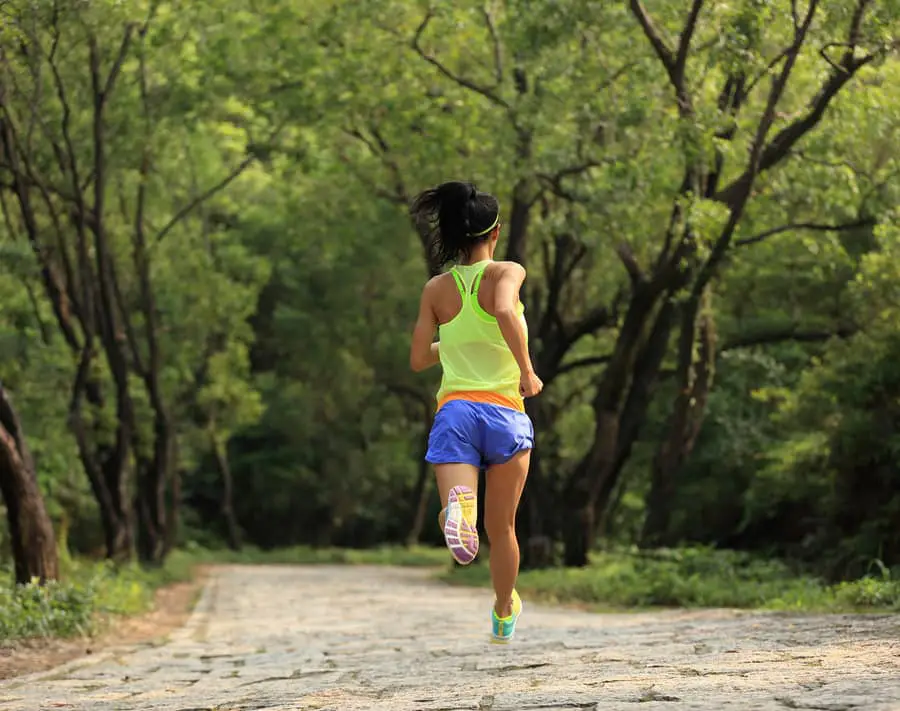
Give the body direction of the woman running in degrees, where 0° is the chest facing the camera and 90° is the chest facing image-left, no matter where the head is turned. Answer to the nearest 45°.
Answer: approximately 180°
